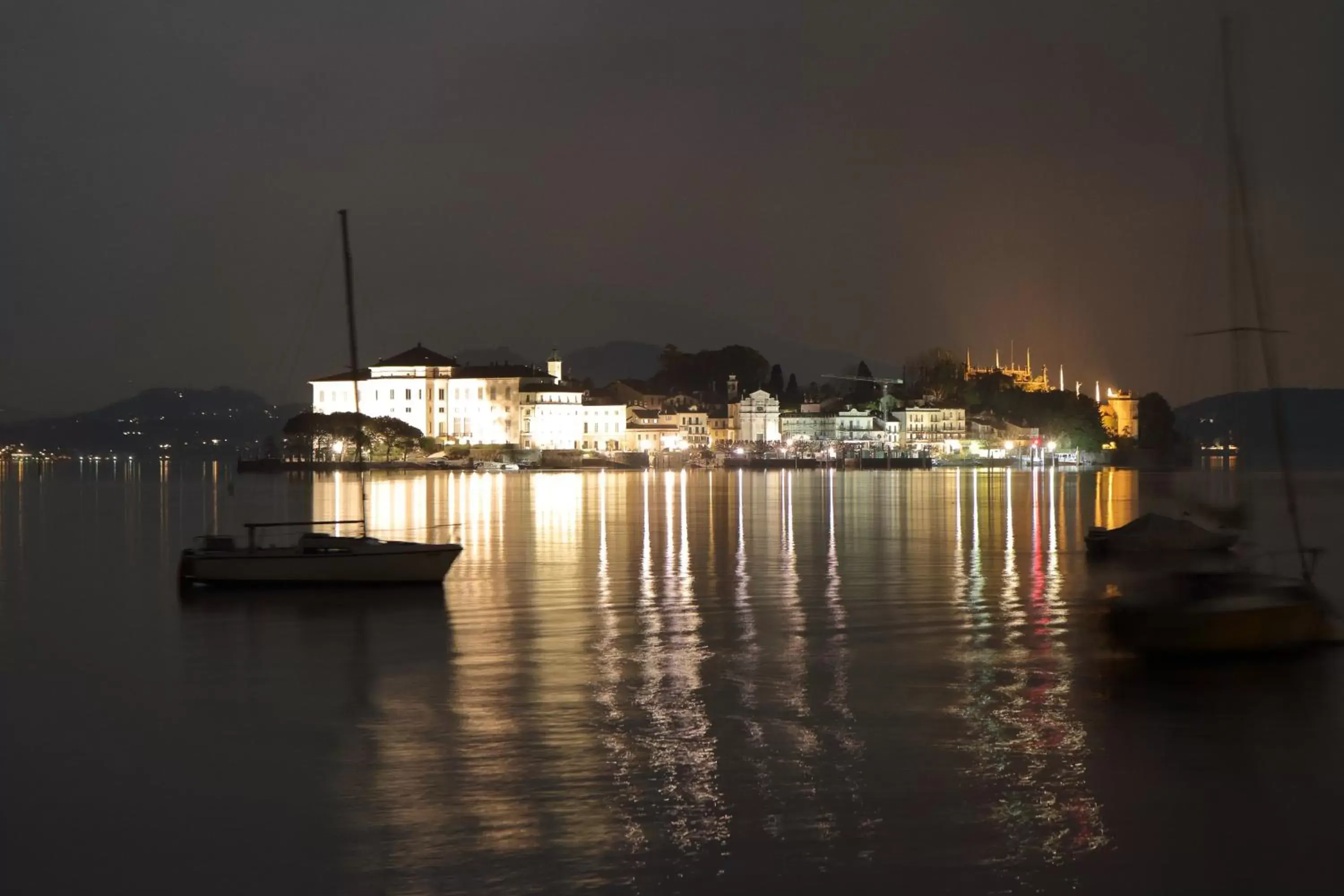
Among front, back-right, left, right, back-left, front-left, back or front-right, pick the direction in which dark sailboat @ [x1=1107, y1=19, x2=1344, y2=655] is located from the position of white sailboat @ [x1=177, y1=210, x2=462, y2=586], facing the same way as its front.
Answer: front-right

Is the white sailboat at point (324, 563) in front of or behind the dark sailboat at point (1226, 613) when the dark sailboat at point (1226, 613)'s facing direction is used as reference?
behind

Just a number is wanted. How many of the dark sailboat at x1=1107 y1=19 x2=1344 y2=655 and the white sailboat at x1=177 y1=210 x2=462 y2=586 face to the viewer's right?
2

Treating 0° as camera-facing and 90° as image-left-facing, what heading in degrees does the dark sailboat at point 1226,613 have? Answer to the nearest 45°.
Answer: approximately 270°

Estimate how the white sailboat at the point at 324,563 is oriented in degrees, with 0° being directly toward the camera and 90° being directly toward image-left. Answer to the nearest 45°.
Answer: approximately 270°
